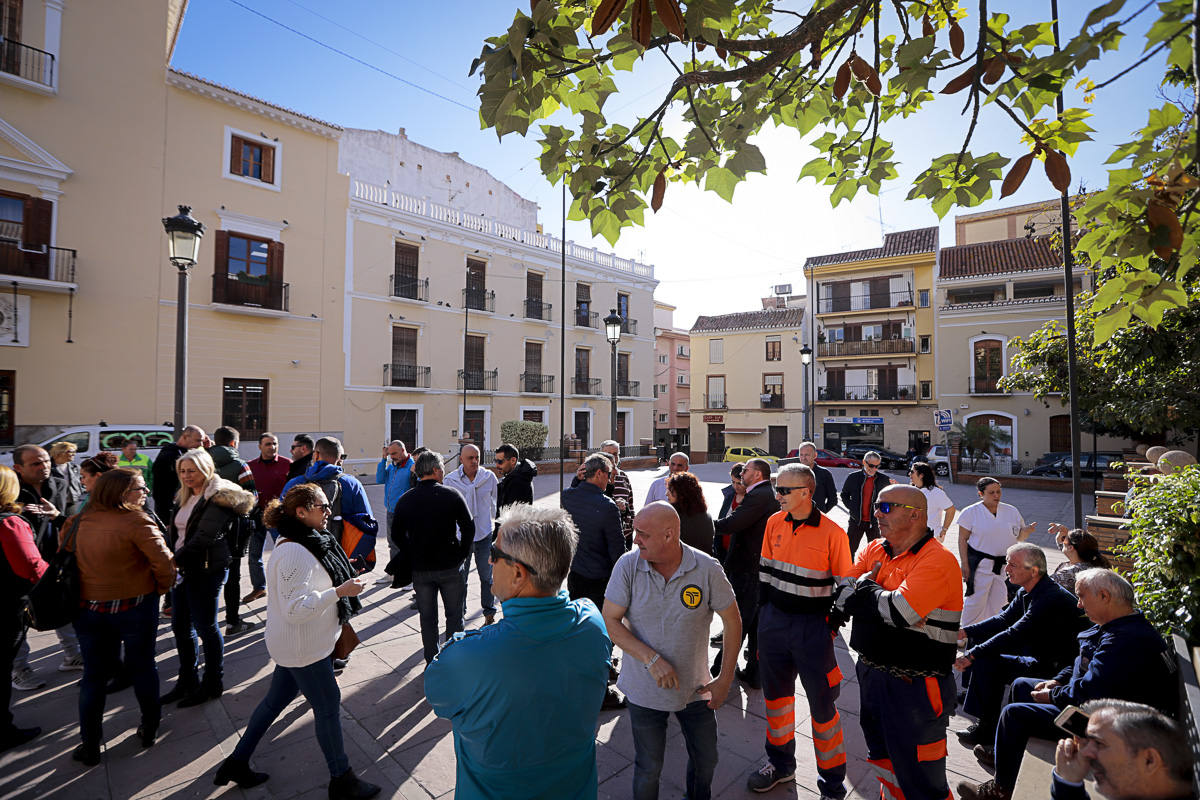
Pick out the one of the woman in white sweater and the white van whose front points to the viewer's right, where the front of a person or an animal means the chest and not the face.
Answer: the woman in white sweater

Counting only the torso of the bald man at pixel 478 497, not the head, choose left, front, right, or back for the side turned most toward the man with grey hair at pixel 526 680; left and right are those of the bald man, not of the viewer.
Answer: front

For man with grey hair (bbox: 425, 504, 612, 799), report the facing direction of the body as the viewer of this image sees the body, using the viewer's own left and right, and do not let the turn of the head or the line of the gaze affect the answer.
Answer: facing away from the viewer and to the left of the viewer

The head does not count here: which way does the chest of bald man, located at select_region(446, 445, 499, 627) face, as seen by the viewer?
toward the camera

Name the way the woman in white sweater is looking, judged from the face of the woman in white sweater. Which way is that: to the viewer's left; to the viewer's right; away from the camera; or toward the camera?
to the viewer's right

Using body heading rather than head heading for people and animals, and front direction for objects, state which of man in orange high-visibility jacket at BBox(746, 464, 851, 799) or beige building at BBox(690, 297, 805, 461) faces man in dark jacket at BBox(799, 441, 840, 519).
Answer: the beige building

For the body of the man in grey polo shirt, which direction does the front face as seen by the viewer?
toward the camera

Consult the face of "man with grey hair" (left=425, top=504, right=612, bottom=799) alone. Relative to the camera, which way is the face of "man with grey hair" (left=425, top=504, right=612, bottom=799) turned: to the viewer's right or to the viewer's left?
to the viewer's left

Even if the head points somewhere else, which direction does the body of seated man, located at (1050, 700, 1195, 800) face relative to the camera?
to the viewer's left

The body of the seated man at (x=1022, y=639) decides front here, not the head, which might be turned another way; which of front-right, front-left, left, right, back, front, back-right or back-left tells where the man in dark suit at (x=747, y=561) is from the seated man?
front

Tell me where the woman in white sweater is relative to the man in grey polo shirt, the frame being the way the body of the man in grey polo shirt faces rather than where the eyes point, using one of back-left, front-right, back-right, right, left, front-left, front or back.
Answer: right

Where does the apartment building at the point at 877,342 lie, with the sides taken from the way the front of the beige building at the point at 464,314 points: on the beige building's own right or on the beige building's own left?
on the beige building's own left

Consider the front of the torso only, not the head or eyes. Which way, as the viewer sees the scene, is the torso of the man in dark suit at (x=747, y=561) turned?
to the viewer's left

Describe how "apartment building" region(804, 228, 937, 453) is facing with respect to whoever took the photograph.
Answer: facing the viewer

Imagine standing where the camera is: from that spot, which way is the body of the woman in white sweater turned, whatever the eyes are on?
to the viewer's right

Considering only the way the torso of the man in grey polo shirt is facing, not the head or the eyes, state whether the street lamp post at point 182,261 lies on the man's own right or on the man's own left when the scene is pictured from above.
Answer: on the man's own right
